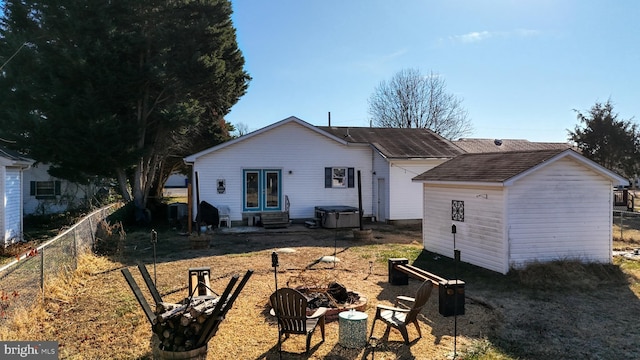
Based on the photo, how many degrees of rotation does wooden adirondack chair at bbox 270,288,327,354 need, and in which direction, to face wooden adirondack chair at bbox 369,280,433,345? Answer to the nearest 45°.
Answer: approximately 45° to its right

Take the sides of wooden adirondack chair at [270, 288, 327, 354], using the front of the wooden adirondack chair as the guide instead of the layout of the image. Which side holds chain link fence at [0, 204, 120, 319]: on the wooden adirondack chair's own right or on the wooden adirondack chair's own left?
on the wooden adirondack chair's own left

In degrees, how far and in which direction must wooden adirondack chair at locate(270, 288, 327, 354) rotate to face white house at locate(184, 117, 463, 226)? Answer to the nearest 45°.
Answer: approximately 45° to its left

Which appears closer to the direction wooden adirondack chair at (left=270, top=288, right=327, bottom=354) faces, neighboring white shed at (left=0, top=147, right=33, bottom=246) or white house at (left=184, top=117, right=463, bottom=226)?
the white house

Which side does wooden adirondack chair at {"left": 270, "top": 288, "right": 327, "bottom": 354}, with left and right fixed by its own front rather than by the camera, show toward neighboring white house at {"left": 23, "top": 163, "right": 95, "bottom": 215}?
left

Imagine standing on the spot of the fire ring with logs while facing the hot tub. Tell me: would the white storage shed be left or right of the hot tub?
right

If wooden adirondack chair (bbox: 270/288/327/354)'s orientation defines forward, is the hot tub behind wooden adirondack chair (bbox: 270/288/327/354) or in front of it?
in front

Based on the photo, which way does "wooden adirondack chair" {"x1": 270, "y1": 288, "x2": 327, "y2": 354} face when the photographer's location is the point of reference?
facing away from the viewer and to the right of the viewer

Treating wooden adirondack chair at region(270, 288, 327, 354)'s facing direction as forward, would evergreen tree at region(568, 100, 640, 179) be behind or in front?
in front

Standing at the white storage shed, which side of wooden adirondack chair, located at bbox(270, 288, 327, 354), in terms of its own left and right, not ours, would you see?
front

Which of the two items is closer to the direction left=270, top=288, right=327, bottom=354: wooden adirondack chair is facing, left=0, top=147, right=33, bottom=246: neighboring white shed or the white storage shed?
the white storage shed
